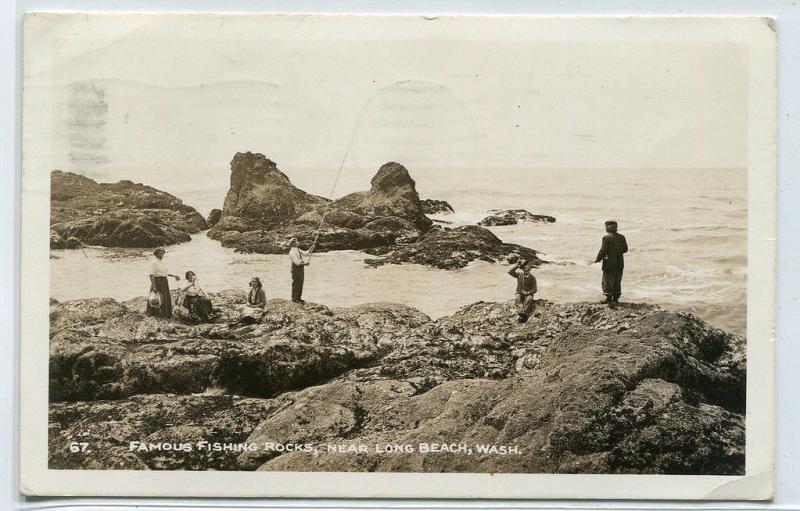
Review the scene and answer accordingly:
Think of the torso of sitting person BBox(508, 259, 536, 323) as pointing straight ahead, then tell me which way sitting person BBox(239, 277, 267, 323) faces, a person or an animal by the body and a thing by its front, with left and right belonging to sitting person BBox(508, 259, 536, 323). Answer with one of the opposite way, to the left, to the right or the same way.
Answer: the same way

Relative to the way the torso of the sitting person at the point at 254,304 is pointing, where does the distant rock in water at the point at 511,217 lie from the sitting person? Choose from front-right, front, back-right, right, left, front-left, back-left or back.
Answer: back-left

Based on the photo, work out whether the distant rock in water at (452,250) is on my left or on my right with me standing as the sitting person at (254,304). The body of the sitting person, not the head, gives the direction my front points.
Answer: on my left

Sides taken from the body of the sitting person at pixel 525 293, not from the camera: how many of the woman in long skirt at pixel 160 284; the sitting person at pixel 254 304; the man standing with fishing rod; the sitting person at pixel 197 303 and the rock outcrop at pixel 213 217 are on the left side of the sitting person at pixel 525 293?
0

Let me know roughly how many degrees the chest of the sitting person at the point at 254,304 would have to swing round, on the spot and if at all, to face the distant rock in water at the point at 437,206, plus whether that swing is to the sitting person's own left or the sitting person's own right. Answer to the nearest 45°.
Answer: approximately 135° to the sitting person's own left

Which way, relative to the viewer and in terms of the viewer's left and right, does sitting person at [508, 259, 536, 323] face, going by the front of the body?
facing the viewer and to the left of the viewer

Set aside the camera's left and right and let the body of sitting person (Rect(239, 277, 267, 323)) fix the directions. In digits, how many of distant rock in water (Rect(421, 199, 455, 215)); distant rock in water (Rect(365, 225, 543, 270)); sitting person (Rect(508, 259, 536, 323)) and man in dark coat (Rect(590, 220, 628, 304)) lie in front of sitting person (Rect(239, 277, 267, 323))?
0

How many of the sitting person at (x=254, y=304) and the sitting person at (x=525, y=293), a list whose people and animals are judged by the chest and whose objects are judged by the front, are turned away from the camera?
0

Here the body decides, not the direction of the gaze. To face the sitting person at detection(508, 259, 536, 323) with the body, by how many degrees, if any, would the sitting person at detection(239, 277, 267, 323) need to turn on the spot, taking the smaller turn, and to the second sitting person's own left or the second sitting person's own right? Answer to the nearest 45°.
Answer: approximately 135° to the second sitting person's own left

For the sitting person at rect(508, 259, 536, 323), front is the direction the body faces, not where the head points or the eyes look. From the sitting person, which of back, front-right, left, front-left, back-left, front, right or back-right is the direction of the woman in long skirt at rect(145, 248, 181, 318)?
front-right

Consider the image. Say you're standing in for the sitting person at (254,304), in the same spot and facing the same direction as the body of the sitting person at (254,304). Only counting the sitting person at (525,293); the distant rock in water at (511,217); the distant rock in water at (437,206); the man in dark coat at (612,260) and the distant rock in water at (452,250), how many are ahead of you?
0
